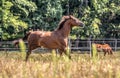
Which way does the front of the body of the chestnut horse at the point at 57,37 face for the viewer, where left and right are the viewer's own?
facing to the right of the viewer

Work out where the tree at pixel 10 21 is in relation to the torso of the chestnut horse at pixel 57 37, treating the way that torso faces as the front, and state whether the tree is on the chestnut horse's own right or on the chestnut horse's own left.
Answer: on the chestnut horse's own left
